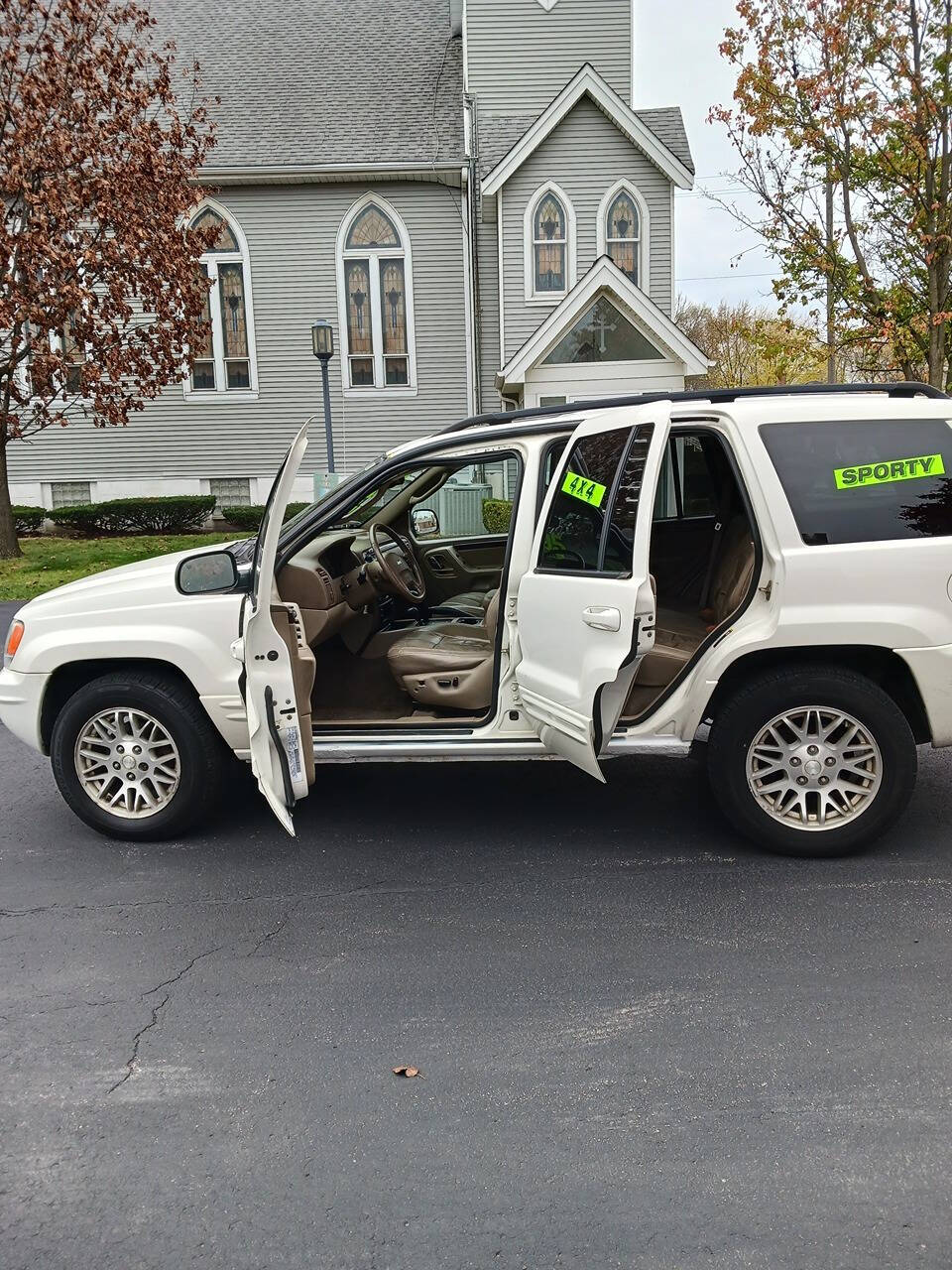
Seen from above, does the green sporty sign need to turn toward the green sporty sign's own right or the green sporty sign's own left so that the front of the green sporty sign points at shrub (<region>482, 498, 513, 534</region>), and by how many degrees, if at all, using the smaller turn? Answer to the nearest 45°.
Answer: approximately 135° to the green sporty sign's own right

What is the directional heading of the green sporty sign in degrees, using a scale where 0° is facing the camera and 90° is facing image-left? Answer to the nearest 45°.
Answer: approximately 0°

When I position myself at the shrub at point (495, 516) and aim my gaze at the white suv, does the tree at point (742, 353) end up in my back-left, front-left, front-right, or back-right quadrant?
back-left

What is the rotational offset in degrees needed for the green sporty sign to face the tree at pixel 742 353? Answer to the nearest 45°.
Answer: approximately 180°

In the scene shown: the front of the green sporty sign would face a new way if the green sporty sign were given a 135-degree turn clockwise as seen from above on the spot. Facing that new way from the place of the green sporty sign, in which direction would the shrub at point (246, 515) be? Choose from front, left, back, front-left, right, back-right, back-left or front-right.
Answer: front

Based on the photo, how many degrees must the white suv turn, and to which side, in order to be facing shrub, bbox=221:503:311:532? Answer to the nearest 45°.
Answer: approximately 90° to its right

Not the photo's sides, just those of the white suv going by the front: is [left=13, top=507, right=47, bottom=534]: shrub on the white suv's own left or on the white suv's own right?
on the white suv's own right

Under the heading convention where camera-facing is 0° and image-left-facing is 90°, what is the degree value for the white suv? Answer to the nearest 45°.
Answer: approximately 90°
